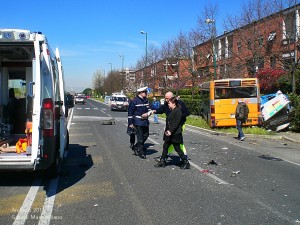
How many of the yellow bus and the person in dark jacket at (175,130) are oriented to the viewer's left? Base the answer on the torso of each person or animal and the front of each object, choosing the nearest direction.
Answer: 1

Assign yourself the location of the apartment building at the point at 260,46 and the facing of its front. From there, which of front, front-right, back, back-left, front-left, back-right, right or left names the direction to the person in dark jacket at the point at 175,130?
front-left

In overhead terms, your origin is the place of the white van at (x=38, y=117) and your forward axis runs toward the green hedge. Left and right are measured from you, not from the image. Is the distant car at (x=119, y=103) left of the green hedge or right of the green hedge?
left

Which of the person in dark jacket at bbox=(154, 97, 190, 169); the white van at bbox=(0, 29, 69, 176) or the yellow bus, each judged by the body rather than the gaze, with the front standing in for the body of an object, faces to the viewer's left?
the person in dark jacket

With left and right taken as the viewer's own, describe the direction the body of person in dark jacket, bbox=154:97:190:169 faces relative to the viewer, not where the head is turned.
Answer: facing to the left of the viewer

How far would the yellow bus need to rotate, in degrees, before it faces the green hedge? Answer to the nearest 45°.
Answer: approximately 90° to its right

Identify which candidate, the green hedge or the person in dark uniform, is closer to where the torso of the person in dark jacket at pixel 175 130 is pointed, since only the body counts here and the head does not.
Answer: the person in dark uniform

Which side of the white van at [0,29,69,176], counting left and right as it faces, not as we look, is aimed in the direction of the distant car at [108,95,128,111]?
front

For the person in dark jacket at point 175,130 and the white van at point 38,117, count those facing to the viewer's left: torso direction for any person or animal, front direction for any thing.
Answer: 1

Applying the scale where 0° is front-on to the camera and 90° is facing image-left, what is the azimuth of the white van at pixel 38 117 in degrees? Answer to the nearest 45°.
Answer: approximately 180°

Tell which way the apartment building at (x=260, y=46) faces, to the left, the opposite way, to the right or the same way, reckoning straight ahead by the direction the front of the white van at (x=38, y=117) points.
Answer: to the left
